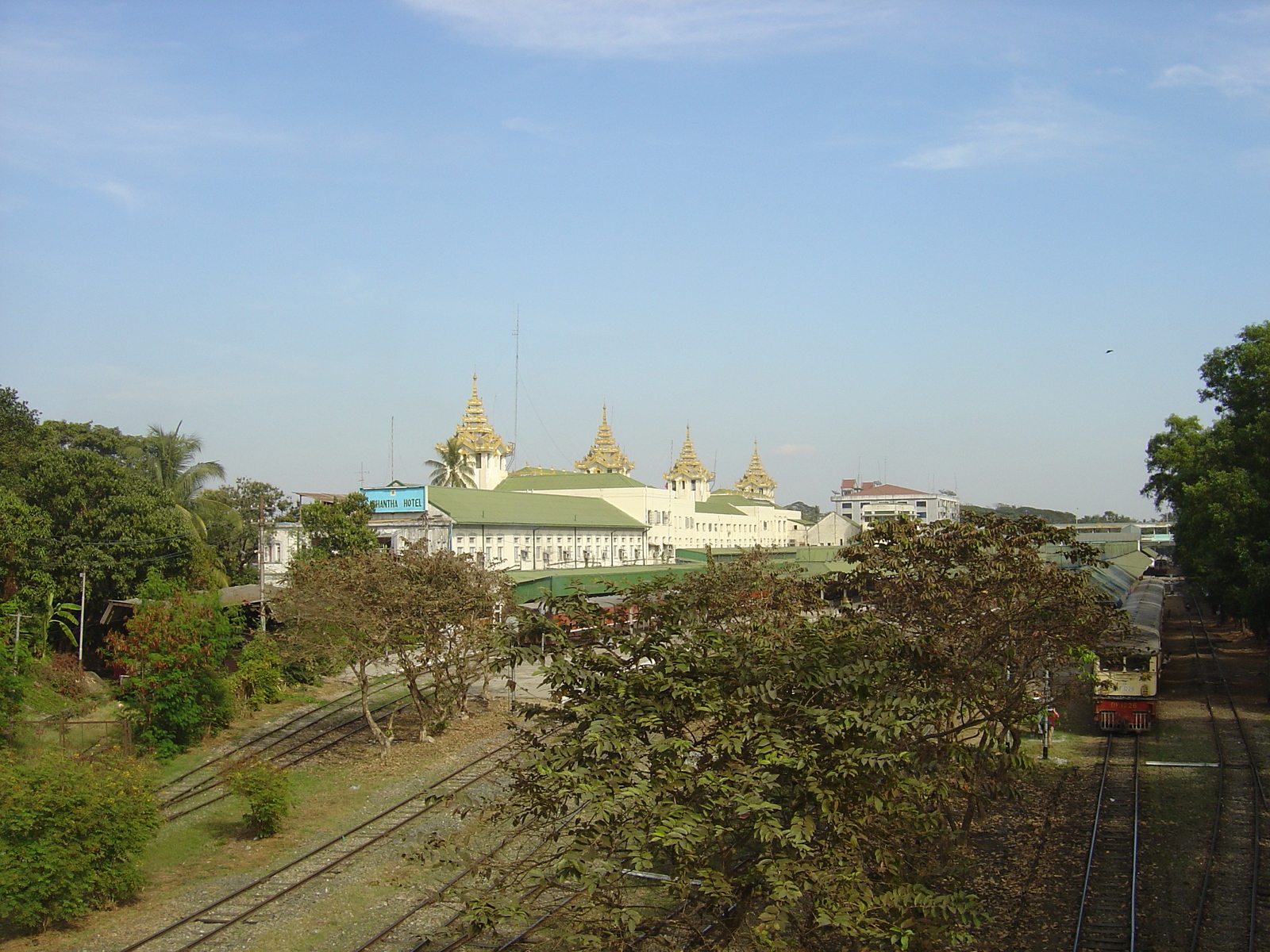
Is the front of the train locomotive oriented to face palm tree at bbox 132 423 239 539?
no

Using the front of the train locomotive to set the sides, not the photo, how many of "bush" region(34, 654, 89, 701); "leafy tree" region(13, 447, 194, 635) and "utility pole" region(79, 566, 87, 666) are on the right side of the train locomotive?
3

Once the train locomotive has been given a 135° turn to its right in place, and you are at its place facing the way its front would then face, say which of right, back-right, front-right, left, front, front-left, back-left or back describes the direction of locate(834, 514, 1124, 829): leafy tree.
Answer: back-left

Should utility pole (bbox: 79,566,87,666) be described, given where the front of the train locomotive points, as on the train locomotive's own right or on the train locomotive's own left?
on the train locomotive's own right

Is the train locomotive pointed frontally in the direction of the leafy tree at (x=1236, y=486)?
no

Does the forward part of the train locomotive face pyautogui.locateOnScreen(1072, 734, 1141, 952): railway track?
yes

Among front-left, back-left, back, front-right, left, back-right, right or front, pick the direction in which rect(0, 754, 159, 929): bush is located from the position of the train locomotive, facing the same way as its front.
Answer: front-right

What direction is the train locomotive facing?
toward the camera

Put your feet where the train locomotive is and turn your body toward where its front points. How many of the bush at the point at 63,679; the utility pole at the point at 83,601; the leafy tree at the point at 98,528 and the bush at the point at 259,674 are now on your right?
4

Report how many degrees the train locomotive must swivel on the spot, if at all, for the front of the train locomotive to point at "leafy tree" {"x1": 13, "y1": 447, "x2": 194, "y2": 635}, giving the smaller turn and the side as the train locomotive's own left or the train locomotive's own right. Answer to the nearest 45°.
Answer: approximately 90° to the train locomotive's own right

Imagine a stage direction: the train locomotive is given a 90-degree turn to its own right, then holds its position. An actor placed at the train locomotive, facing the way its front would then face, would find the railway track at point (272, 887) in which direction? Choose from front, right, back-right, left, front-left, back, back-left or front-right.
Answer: front-left

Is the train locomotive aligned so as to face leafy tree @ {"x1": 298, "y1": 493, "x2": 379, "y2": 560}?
no

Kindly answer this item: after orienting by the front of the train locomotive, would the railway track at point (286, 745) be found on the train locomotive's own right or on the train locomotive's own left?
on the train locomotive's own right

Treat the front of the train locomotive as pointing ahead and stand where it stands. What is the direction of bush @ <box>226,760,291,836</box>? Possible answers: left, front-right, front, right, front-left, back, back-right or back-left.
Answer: front-right

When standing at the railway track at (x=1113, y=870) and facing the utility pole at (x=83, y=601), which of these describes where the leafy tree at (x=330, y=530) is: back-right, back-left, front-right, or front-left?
front-right

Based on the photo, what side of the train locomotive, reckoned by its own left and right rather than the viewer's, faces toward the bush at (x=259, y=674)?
right

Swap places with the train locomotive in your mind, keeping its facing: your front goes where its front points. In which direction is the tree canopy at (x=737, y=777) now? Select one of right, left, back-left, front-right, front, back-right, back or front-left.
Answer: front

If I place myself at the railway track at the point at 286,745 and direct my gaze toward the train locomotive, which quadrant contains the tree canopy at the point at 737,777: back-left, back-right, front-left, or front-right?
front-right
